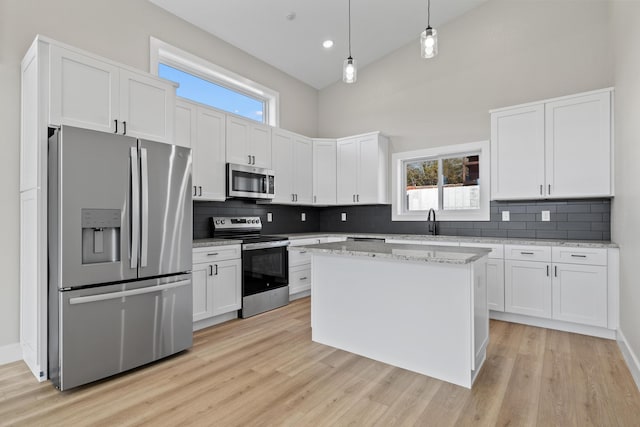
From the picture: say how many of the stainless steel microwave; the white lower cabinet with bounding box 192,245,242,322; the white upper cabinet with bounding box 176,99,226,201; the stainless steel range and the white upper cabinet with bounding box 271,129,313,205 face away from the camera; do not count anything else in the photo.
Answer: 0

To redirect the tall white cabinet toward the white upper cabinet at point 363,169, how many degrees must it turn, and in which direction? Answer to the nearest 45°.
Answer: approximately 45° to its left

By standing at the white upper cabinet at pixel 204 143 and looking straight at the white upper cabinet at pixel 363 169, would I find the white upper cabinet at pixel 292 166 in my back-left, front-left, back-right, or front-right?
front-left

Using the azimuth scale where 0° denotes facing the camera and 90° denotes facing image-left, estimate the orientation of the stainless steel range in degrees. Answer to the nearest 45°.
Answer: approximately 315°

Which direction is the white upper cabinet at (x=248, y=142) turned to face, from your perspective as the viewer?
facing the viewer and to the right of the viewer

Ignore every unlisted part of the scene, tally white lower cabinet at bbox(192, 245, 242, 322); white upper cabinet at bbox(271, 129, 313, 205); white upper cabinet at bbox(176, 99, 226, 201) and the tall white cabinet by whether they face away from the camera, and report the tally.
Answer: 0

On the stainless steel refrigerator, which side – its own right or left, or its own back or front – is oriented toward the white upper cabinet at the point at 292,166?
left

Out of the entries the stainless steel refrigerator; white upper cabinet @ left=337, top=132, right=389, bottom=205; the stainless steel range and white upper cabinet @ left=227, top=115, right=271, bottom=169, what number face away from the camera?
0

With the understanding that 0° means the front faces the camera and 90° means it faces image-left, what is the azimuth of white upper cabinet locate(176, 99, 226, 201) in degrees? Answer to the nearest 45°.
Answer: approximately 315°

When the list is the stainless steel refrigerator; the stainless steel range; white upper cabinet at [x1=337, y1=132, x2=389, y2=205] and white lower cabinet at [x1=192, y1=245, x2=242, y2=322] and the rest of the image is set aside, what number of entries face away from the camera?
0

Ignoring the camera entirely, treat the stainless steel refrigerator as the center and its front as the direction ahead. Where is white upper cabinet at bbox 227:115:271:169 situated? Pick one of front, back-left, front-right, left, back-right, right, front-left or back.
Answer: left

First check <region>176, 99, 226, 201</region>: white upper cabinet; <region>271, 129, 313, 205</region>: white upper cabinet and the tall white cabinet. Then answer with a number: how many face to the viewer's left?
0
